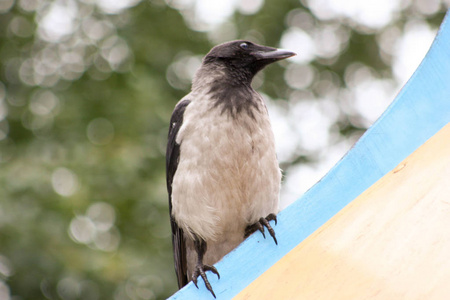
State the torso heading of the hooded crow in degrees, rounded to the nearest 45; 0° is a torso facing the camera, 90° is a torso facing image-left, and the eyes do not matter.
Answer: approximately 315°
